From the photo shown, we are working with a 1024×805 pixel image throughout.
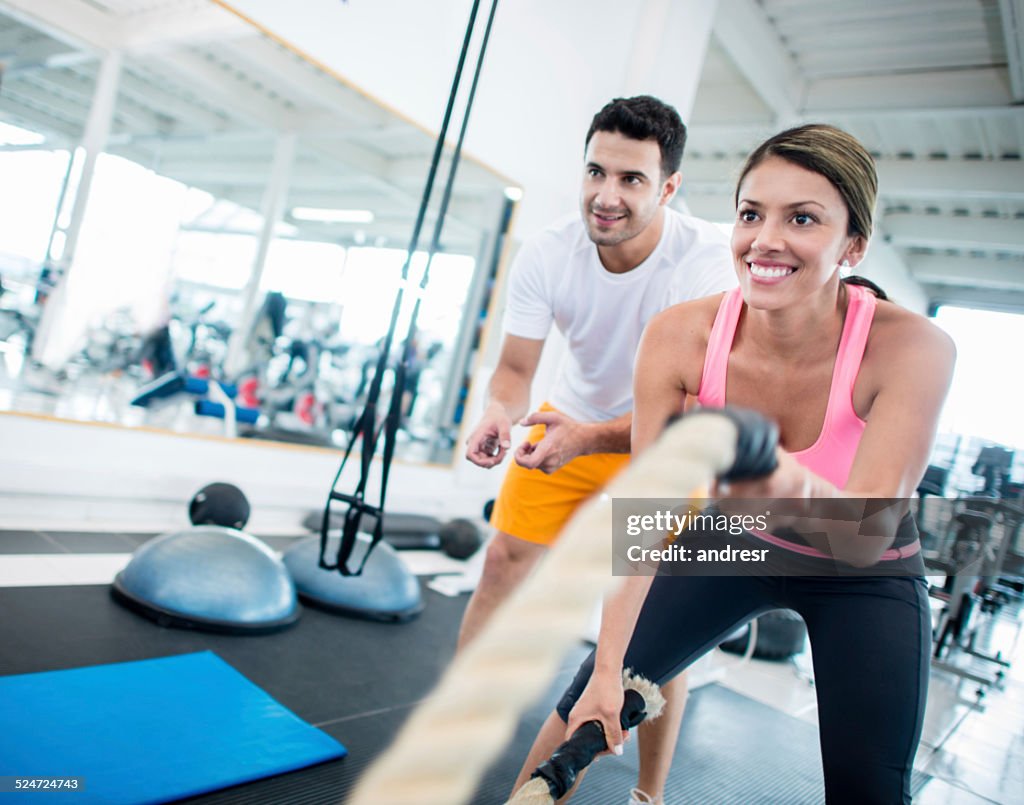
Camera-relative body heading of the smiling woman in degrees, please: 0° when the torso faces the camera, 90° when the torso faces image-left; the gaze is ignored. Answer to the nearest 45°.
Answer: approximately 45°

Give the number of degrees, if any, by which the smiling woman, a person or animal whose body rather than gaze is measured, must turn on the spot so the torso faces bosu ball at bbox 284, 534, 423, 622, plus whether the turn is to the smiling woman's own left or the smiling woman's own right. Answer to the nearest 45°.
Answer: approximately 90° to the smiling woman's own right

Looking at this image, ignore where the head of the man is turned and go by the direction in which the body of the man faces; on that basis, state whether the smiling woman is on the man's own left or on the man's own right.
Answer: on the man's own left
